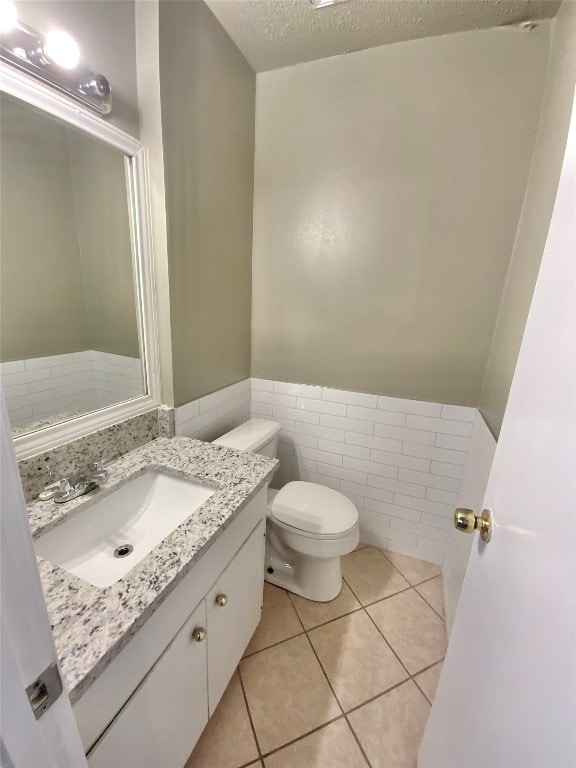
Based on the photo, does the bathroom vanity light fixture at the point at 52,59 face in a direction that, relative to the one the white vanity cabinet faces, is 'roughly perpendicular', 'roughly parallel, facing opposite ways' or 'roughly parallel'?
roughly parallel

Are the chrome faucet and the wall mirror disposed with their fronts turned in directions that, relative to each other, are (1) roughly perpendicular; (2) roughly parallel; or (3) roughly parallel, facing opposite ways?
roughly parallel

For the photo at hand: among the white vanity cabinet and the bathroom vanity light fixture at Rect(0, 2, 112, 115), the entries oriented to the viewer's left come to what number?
0

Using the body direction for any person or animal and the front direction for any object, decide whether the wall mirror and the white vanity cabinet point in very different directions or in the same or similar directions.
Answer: same or similar directions

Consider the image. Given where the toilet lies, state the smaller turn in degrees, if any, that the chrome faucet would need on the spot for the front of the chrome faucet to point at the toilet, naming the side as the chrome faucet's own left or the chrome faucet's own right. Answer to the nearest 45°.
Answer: approximately 45° to the chrome faucet's own left

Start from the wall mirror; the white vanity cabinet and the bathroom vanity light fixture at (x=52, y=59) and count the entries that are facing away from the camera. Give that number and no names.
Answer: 0

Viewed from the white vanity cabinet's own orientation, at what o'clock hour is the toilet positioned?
The toilet is roughly at 9 o'clock from the white vanity cabinet.

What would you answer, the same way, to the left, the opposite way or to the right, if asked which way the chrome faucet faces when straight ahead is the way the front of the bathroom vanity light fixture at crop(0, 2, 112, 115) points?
the same way

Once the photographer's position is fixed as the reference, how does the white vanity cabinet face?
facing the viewer and to the right of the viewer
